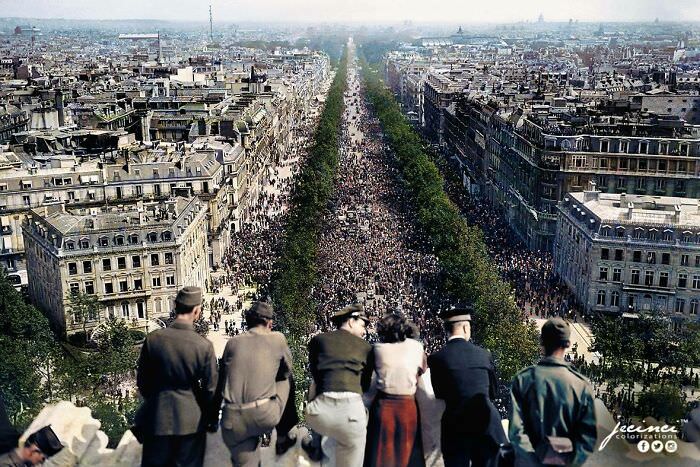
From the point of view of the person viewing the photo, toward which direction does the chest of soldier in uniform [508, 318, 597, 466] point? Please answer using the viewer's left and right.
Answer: facing away from the viewer

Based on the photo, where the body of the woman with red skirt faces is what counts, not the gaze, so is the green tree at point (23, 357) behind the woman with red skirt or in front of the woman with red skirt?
in front

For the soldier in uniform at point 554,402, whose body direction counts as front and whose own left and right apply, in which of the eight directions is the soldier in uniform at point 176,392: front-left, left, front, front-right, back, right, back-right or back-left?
left

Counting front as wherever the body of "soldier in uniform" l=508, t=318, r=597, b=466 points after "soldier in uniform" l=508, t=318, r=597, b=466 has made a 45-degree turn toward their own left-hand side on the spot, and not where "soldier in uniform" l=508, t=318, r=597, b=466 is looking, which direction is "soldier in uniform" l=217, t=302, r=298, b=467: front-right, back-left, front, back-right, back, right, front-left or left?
front-left

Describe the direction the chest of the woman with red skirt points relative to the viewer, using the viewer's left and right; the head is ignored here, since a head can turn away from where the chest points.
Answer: facing away from the viewer

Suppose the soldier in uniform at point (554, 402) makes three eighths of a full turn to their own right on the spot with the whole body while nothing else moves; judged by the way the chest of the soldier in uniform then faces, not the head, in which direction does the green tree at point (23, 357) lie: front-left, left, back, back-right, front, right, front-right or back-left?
back

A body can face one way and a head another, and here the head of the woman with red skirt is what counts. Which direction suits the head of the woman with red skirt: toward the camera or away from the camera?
away from the camera

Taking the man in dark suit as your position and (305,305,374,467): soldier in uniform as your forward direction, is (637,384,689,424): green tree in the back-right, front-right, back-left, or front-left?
back-right

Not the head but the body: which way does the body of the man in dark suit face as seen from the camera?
away from the camera

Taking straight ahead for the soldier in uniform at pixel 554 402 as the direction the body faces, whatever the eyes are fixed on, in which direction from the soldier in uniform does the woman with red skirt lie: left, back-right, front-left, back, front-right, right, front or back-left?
left

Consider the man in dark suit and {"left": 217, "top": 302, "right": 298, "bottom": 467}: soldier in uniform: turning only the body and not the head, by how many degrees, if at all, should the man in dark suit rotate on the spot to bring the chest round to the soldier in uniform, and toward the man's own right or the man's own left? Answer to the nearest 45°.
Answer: approximately 90° to the man's own left

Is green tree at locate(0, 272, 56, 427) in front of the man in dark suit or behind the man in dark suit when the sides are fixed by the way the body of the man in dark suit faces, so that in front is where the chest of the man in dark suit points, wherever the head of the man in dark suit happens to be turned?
in front
